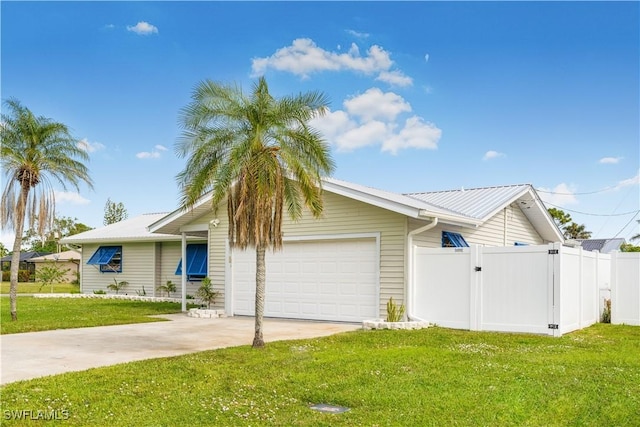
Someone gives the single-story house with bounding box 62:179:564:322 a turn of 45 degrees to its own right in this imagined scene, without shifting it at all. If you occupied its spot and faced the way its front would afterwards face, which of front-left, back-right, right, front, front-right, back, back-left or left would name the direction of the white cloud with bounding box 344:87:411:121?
right

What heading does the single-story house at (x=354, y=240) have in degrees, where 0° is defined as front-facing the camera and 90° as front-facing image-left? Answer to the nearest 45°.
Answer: approximately 45°

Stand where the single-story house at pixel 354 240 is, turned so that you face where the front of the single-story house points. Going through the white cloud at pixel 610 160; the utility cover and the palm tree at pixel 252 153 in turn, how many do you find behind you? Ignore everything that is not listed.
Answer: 1

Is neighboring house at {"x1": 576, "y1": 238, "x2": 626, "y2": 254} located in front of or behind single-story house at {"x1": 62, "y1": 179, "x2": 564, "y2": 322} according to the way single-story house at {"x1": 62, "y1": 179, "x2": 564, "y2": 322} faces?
behind

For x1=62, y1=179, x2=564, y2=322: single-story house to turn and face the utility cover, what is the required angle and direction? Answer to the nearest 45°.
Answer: approximately 45° to its left

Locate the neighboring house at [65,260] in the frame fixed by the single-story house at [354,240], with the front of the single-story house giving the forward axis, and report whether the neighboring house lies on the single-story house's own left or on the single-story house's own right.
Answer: on the single-story house's own right
